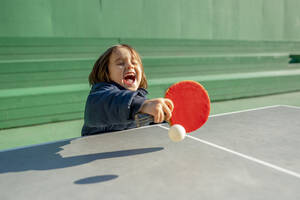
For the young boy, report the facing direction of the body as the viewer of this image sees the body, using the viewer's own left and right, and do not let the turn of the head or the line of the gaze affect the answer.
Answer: facing the viewer and to the right of the viewer
